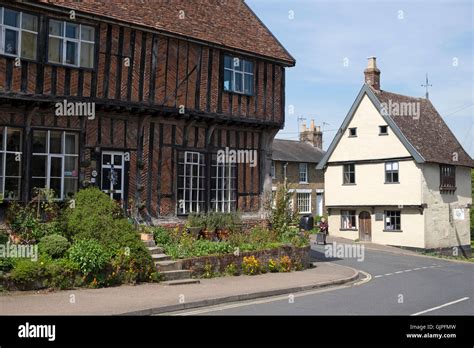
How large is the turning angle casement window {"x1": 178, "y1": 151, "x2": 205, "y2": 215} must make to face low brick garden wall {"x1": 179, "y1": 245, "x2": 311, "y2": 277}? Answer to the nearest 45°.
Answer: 0° — it already faces it

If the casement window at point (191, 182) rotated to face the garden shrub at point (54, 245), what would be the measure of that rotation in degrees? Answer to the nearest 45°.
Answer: approximately 90° to its right

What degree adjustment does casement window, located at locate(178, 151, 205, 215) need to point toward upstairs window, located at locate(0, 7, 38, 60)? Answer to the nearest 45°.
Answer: approximately 90° to its right

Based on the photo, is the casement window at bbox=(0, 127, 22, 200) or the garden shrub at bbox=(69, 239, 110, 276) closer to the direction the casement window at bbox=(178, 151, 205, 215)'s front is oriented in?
the garden shrub

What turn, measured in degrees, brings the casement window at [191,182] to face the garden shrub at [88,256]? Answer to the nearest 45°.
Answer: approximately 45° to its right

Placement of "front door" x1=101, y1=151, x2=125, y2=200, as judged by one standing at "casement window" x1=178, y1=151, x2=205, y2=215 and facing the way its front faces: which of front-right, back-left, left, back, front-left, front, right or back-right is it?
right

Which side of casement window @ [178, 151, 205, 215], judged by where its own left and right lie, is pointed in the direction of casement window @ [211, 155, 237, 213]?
left

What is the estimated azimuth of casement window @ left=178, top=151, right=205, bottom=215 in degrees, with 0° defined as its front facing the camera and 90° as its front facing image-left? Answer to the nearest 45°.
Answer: approximately 315°

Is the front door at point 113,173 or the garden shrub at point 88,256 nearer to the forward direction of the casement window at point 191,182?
the garden shrub

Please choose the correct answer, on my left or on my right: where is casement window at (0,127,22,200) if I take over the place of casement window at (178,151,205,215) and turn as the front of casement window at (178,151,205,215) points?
on my right
